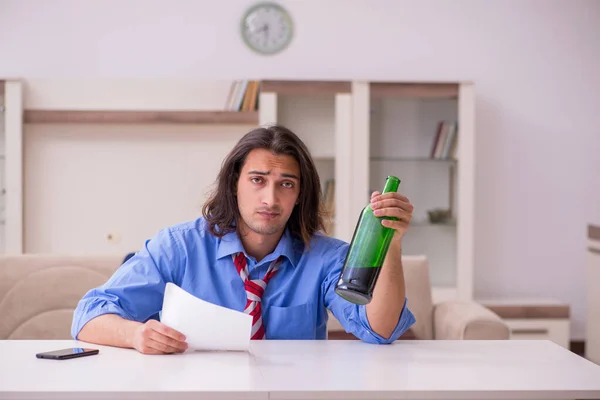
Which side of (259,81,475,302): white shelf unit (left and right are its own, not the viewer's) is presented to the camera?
front

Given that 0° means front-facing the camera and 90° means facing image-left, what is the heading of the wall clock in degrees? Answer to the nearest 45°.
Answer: approximately 0°

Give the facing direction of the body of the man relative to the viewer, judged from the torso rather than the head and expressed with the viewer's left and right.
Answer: facing the viewer

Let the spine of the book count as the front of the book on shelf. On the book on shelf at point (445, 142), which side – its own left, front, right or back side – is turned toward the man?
front

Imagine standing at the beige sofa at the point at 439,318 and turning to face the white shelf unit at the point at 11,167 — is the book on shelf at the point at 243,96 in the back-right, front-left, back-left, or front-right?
front-right

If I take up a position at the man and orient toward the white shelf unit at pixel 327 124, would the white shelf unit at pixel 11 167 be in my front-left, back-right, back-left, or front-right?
front-left

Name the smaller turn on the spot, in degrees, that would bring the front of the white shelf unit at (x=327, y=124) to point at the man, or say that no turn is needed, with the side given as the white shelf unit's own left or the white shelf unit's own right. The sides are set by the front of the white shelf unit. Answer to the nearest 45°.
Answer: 0° — it already faces them

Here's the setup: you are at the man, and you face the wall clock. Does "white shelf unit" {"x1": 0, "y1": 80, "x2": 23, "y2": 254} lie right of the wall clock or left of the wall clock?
left

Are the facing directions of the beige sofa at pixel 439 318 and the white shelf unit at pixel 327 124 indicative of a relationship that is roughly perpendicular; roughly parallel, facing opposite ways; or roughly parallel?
roughly parallel

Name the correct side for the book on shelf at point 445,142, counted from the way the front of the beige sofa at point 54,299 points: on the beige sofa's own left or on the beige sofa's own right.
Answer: on the beige sofa's own left

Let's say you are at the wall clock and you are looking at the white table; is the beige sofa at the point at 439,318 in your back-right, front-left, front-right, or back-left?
front-left

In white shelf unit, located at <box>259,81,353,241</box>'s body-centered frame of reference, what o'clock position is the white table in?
The white table is roughly at 12 o'clock from the white shelf unit.
